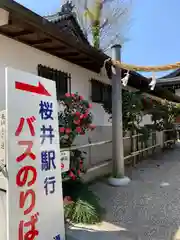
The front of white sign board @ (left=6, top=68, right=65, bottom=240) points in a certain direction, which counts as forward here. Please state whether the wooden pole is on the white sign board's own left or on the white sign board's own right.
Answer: on the white sign board's own left

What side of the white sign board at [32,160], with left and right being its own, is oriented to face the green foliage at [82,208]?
left

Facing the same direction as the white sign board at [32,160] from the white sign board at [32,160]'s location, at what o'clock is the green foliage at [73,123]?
The green foliage is roughly at 8 o'clock from the white sign board.

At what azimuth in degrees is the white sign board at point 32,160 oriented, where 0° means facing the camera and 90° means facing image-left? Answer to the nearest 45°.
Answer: approximately 315°
